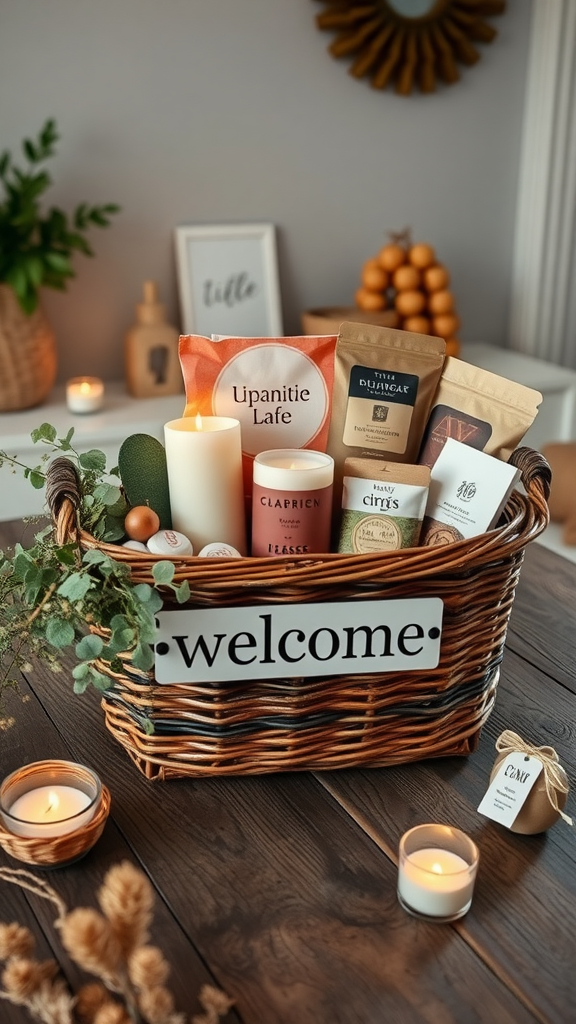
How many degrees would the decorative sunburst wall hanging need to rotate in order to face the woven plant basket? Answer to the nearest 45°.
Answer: approximately 45° to its right

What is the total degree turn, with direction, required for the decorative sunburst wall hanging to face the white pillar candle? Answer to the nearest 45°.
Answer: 0° — it already faces it

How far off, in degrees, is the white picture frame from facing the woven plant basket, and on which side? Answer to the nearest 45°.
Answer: approximately 45° to its right

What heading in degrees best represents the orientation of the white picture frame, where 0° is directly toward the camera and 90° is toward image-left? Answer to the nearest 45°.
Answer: approximately 0°

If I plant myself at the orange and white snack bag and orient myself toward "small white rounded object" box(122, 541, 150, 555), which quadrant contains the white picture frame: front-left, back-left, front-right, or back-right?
back-right

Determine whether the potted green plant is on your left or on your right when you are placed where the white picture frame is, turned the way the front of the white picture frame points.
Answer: on your right

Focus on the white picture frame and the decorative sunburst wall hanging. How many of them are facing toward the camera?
2

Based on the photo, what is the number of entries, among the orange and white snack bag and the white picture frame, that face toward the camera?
2

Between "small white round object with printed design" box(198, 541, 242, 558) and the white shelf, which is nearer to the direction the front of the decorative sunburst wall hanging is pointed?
the small white round object with printed design

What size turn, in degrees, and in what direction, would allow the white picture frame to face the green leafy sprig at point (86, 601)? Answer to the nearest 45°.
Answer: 0° — it already faces it
